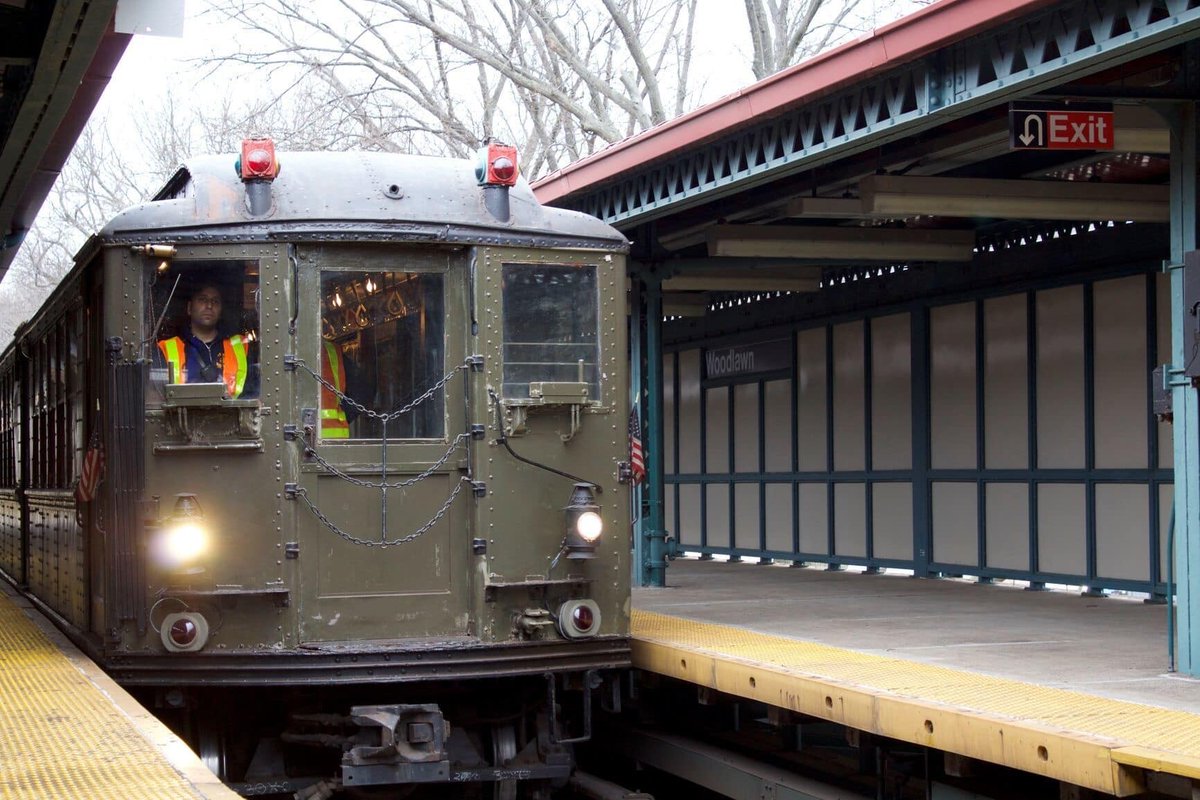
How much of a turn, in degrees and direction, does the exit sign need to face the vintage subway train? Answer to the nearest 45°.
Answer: approximately 90° to its right

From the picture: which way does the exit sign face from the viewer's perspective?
toward the camera

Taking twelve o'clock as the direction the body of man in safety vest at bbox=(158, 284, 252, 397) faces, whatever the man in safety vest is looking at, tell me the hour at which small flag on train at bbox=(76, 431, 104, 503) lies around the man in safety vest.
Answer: The small flag on train is roughly at 4 o'clock from the man in safety vest.

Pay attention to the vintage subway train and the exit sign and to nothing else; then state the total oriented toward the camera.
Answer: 2

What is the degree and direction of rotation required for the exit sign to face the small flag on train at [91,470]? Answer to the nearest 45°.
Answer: approximately 90° to its right

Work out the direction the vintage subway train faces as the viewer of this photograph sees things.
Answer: facing the viewer

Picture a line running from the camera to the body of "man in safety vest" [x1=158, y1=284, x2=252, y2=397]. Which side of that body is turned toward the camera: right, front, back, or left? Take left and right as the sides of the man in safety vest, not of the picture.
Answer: front

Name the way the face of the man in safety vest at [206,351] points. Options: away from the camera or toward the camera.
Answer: toward the camera

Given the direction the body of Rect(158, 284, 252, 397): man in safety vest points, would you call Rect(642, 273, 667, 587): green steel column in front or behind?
behind

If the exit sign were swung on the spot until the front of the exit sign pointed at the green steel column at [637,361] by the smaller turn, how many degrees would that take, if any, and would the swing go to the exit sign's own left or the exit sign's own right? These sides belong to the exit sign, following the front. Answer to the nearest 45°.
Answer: approximately 135° to the exit sign's own right
